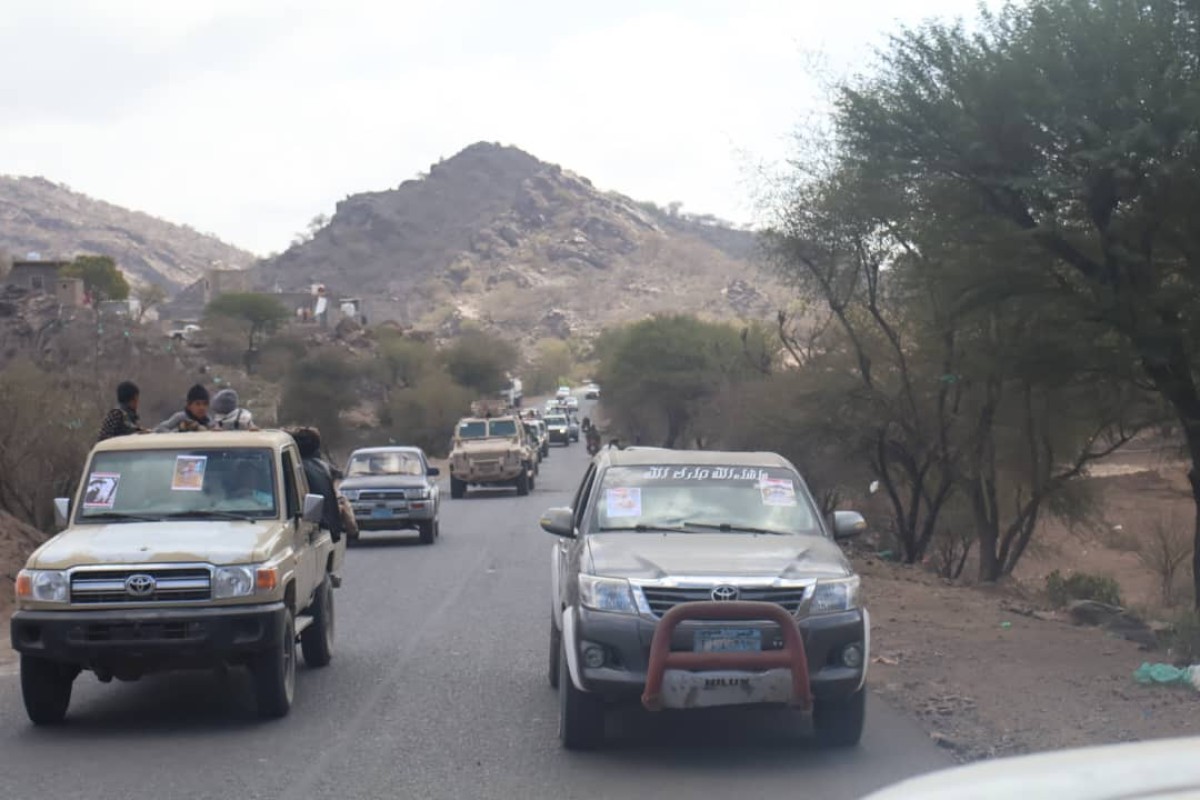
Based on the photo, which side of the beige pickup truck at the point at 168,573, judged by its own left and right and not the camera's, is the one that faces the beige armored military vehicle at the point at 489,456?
back

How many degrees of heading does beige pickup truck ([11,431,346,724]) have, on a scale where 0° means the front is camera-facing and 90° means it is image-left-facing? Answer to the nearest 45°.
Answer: approximately 0°

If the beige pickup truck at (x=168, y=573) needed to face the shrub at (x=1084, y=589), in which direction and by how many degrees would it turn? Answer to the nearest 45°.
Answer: approximately 135° to its left

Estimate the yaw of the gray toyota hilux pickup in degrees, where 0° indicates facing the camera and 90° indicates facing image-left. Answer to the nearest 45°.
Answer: approximately 0°

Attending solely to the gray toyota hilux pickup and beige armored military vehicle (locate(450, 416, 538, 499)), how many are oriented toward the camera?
2

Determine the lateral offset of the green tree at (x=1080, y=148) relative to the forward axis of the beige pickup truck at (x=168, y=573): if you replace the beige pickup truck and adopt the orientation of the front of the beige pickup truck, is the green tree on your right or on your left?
on your left

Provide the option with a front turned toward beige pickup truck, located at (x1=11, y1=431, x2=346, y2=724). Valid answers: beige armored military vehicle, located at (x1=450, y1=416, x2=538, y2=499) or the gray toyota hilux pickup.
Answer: beige armored military vehicle, located at (x1=450, y1=416, x2=538, y2=499)

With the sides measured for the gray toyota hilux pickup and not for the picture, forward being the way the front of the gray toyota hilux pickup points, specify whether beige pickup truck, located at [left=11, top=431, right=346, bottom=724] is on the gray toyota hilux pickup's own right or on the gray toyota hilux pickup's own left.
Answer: on the gray toyota hilux pickup's own right
